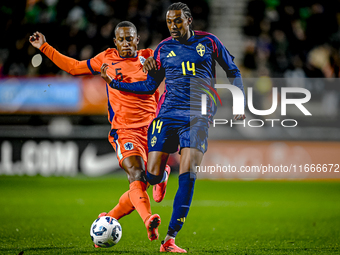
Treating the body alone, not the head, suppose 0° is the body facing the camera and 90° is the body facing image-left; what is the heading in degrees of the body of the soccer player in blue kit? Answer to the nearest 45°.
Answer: approximately 0°

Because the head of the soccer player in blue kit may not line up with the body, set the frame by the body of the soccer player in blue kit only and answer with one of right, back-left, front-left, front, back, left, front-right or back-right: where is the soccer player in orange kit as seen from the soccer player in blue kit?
back-right
